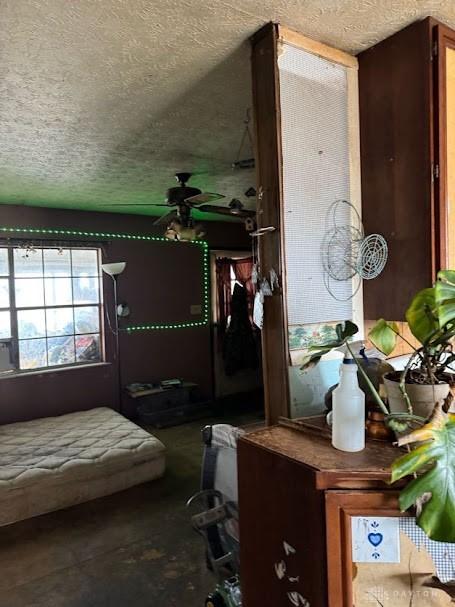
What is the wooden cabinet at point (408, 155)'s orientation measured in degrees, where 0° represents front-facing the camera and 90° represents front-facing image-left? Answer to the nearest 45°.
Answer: approximately 315°

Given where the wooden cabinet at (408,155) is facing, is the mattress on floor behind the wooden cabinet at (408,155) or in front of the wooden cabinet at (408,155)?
behind

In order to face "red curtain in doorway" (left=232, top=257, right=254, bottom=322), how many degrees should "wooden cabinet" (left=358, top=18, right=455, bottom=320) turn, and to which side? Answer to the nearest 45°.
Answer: approximately 180°

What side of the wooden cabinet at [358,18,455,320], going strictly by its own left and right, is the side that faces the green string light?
back

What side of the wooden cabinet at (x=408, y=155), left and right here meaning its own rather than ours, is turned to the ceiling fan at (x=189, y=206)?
back
